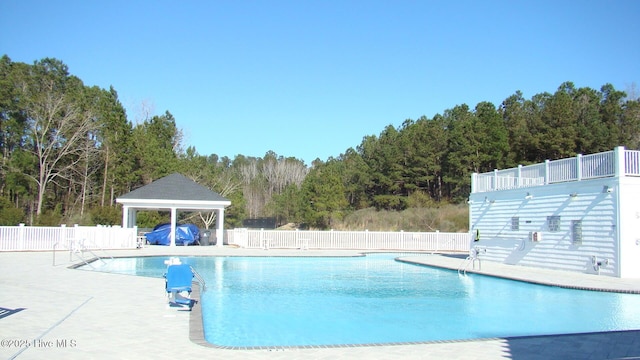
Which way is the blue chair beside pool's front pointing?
toward the camera

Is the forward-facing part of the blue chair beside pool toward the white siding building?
no

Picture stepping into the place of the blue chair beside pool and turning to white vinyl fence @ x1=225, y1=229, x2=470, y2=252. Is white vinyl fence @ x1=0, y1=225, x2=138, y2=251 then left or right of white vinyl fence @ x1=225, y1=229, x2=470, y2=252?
left

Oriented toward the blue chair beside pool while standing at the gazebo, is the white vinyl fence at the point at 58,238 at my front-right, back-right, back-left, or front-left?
front-right

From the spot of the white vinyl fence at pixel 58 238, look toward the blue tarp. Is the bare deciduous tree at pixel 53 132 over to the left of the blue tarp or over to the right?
left

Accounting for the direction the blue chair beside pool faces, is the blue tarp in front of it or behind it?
behind

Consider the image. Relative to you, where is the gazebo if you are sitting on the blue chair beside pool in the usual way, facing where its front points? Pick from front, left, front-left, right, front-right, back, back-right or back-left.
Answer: back

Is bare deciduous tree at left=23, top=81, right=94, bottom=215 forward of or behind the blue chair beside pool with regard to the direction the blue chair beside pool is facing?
behind

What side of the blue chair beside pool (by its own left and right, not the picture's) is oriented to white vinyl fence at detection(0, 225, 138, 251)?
back

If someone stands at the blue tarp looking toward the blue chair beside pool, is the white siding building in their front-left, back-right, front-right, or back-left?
front-left

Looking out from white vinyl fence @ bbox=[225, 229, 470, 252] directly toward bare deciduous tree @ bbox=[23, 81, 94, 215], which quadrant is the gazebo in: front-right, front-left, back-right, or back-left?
front-left

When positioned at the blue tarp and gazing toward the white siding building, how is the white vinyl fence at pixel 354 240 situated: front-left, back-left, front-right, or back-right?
front-left
